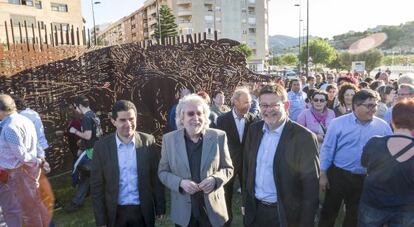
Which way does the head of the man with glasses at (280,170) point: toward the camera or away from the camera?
toward the camera

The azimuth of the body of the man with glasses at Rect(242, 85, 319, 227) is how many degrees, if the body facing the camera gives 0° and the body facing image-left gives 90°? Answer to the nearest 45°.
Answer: approximately 45°

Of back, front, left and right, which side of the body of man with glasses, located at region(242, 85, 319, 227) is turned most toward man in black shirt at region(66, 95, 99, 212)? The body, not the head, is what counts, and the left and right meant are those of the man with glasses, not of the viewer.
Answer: right

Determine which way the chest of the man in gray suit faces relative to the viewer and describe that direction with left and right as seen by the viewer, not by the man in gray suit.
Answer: facing the viewer

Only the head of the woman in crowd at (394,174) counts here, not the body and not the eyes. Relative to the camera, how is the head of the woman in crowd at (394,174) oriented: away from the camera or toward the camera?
away from the camera

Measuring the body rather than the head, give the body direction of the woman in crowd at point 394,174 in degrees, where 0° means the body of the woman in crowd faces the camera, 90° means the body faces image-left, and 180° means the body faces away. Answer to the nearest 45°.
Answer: approximately 180°

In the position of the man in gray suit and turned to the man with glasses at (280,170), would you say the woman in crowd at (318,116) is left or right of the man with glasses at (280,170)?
left

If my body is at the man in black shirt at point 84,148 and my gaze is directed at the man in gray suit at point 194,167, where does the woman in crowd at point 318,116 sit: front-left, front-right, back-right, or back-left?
front-left

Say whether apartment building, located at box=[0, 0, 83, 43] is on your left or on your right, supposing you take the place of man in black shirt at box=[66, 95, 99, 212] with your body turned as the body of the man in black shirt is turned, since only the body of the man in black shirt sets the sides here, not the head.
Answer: on your right

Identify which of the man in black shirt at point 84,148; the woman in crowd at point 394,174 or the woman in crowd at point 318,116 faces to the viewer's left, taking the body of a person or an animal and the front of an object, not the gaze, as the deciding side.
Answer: the man in black shirt

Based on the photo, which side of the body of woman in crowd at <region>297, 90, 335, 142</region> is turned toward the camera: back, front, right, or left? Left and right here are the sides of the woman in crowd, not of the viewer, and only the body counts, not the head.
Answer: front
